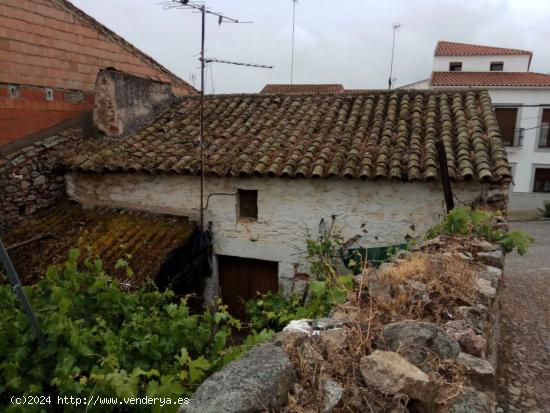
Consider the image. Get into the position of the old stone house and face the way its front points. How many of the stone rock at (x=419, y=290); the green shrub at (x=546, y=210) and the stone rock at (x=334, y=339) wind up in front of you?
2

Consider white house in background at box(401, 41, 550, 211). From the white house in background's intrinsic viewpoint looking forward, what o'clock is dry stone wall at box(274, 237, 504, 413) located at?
The dry stone wall is roughly at 12 o'clock from the white house in background.

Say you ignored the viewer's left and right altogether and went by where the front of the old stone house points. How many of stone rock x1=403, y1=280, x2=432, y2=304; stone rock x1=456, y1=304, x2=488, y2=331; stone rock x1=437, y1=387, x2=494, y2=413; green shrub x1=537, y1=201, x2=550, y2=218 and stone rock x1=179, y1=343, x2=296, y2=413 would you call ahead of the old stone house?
4

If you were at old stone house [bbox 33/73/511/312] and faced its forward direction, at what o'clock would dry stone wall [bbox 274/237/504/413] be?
The dry stone wall is roughly at 12 o'clock from the old stone house.

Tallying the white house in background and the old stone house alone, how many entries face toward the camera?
2

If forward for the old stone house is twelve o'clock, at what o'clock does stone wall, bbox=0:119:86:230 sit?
The stone wall is roughly at 3 o'clock from the old stone house.

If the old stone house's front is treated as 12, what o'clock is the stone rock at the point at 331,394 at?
The stone rock is roughly at 12 o'clock from the old stone house.

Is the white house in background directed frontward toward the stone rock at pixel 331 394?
yes

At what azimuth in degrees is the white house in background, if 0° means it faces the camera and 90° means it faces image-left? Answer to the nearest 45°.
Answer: approximately 0°
